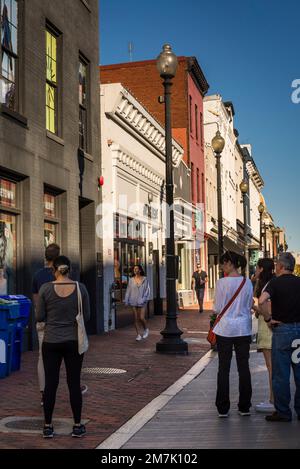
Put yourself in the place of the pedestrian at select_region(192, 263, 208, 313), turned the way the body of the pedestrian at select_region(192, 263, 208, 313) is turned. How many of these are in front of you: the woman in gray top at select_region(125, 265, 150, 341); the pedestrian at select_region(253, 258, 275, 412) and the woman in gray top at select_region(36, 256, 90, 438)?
3

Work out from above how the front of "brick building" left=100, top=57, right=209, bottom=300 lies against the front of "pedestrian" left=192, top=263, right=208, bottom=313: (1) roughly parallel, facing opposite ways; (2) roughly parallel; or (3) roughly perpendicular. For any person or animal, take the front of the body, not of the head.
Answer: roughly perpendicular

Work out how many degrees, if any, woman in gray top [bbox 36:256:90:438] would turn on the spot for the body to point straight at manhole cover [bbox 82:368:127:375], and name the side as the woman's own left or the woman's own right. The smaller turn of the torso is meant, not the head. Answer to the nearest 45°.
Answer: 0° — they already face it

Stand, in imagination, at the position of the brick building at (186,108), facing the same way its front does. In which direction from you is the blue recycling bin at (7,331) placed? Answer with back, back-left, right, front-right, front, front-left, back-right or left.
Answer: right

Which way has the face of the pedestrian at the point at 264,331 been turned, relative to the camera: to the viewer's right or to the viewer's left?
to the viewer's left

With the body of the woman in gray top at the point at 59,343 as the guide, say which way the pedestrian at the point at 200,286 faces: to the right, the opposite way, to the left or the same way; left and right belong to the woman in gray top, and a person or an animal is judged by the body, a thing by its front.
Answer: the opposite way

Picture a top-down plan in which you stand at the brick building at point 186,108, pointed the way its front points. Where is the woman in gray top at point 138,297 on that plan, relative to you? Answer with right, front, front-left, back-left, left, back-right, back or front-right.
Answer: right

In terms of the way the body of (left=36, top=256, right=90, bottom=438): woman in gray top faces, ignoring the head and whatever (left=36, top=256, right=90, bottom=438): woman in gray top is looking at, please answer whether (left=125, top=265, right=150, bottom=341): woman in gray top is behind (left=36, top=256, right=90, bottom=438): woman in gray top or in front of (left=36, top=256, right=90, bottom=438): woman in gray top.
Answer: in front

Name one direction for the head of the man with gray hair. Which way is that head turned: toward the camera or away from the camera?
away from the camera

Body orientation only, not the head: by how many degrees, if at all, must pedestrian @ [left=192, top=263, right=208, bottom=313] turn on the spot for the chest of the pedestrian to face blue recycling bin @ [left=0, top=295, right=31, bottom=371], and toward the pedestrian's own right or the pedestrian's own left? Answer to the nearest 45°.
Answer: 0° — they already face it

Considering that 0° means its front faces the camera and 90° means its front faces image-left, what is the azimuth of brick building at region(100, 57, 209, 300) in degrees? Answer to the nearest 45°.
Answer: approximately 270°

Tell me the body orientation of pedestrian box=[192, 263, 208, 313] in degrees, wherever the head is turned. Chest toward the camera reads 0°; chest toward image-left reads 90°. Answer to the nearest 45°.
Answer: approximately 0°
